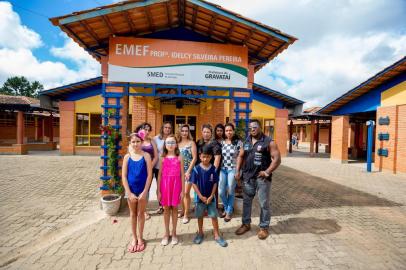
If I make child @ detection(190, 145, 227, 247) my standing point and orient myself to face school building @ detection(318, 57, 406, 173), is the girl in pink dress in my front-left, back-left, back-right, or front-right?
back-left

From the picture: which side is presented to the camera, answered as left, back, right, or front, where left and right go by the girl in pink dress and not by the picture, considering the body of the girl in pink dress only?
front

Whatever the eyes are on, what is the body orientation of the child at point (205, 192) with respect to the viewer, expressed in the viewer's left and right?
facing the viewer

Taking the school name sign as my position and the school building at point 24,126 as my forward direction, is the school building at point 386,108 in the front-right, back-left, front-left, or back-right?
back-right

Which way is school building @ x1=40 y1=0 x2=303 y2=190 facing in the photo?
toward the camera

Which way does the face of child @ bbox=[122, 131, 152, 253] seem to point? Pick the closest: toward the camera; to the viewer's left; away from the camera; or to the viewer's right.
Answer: toward the camera

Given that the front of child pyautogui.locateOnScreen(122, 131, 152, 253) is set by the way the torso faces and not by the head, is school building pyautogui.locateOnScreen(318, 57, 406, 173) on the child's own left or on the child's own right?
on the child's own left

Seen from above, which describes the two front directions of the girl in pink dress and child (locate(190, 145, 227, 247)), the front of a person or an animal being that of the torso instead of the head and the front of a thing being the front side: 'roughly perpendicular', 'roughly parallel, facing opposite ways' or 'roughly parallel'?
roughly parallel

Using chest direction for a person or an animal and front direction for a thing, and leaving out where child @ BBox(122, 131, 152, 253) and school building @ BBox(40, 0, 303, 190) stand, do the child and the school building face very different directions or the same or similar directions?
same or similar directions

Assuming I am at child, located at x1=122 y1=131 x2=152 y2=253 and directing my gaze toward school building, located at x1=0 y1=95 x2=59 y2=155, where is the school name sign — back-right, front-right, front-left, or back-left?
front-right

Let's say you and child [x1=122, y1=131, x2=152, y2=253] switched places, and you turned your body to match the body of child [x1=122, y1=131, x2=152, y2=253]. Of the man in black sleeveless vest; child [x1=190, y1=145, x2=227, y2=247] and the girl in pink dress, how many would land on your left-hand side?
3

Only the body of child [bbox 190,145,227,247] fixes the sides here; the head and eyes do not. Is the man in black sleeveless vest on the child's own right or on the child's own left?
on the child's own left

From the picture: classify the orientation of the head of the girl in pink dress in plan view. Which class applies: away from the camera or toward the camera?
toward the camera
